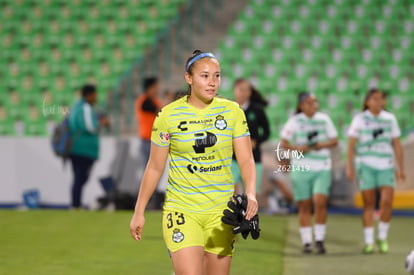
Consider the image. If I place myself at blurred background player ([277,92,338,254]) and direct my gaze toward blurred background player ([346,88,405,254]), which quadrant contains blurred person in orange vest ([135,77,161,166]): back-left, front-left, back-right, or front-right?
back-left

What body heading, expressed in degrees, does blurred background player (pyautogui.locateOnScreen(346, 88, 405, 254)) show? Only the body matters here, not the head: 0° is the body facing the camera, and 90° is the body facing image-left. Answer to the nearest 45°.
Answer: approximately 0°

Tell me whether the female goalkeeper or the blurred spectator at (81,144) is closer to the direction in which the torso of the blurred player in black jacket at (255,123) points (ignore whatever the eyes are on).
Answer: the female goalkeeper

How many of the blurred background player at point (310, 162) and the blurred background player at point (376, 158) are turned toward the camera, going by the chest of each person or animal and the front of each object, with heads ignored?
2

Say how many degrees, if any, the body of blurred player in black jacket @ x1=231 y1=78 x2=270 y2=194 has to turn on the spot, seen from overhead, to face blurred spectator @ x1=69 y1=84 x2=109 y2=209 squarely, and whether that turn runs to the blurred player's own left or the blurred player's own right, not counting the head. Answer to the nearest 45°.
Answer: approximately 90° to the blurred player's own right

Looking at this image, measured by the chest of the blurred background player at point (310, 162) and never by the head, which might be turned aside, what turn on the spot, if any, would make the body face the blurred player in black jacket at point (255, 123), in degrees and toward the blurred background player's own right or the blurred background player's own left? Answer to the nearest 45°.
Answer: approximately 135° to the blurred background player's own right

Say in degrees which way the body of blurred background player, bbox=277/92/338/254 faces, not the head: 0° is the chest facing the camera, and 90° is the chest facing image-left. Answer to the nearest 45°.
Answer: approximately 0°
